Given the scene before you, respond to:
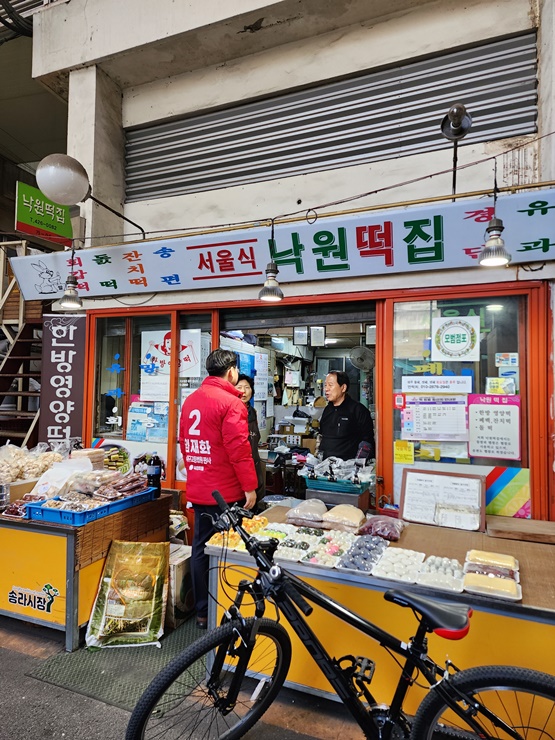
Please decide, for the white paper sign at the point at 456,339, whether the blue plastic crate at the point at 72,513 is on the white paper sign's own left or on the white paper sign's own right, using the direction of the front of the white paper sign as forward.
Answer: on the white paper sign's own right

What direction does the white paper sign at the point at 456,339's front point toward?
toward the camera

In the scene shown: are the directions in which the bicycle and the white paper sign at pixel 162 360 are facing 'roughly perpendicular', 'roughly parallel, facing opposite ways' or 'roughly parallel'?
roughly perpendicular

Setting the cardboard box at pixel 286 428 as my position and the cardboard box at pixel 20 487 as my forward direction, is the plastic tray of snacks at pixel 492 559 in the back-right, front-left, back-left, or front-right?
front-left

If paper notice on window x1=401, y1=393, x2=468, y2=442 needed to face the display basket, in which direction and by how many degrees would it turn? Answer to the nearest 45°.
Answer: approximately 45° to its right

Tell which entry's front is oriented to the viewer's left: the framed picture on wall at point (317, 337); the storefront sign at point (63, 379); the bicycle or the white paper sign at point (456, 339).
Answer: the bicycle

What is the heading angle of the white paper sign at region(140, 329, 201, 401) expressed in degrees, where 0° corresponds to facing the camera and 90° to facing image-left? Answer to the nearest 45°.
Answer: approximately 0°

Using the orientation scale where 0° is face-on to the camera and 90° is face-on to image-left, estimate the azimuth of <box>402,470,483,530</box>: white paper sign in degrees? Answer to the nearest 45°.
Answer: approximately 0°

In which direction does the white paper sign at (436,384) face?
toward the camera
